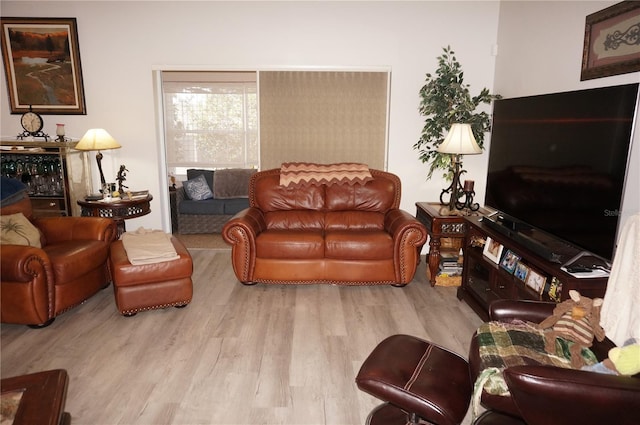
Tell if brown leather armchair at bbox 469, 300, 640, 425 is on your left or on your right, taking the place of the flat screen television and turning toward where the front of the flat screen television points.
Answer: on your left

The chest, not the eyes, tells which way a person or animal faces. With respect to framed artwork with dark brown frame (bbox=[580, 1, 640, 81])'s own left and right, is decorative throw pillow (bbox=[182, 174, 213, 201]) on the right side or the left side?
on its right

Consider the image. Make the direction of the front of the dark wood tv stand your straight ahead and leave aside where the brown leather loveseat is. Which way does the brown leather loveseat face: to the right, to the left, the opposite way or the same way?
to the left

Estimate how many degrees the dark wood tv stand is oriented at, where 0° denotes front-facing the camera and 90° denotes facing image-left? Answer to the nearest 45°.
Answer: approximately 45°

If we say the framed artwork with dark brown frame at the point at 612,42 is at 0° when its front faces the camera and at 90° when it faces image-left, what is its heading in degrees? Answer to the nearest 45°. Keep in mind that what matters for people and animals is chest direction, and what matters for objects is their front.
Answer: approximately 45°

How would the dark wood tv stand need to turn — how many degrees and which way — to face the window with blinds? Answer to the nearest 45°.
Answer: approximately 90° to its right

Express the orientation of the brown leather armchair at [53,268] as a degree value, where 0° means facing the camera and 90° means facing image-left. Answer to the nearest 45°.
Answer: approximately 315°

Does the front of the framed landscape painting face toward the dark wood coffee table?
yes

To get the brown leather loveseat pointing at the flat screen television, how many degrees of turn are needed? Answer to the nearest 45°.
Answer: approximately 45° to its left

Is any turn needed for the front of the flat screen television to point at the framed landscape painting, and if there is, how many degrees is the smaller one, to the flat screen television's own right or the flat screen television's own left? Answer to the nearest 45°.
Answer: approximately 45° to the flat screen television's own right
